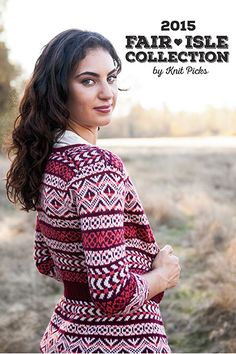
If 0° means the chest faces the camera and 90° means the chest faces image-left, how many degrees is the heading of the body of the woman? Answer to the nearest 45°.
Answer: approximately 225°
